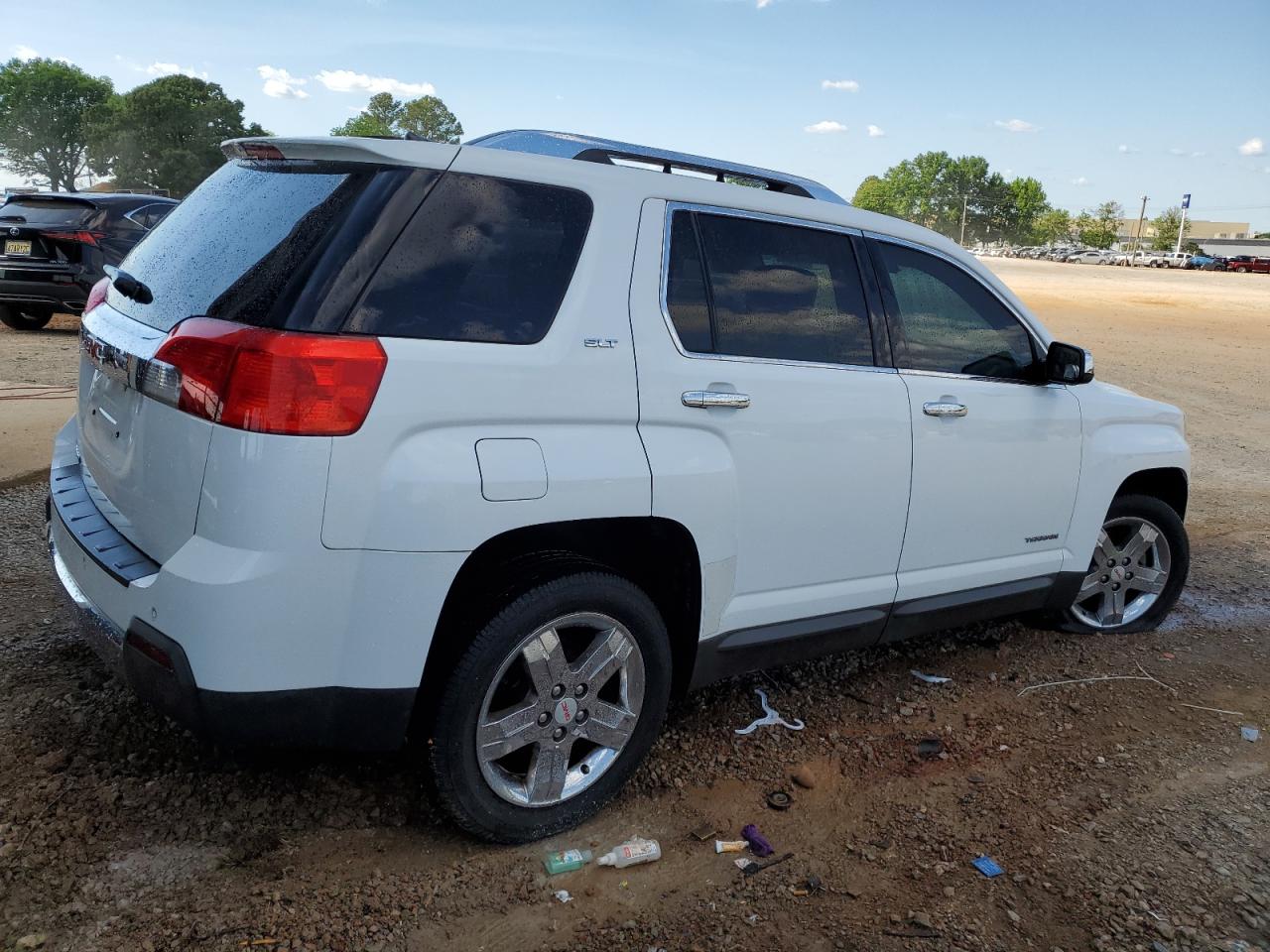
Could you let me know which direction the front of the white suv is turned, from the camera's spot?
facing away from the viewer and to the right of the viewer

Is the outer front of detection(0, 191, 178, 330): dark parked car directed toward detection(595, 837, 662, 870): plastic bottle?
no

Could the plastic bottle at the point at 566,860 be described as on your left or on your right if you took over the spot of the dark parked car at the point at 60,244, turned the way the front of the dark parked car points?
on your right

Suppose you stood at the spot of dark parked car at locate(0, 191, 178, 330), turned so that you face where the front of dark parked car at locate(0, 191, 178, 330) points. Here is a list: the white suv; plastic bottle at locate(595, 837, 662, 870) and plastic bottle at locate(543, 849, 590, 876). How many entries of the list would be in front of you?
0

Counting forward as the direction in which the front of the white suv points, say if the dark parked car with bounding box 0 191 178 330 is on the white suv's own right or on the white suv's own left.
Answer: on the white suv's own left

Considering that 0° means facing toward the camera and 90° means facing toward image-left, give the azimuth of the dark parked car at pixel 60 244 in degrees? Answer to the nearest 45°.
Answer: approximately 225°

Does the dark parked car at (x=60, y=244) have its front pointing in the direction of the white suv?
no

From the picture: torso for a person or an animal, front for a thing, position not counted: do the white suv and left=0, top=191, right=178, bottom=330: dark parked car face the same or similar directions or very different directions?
same or similar directions

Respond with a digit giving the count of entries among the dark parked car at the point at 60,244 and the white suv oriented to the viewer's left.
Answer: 0
